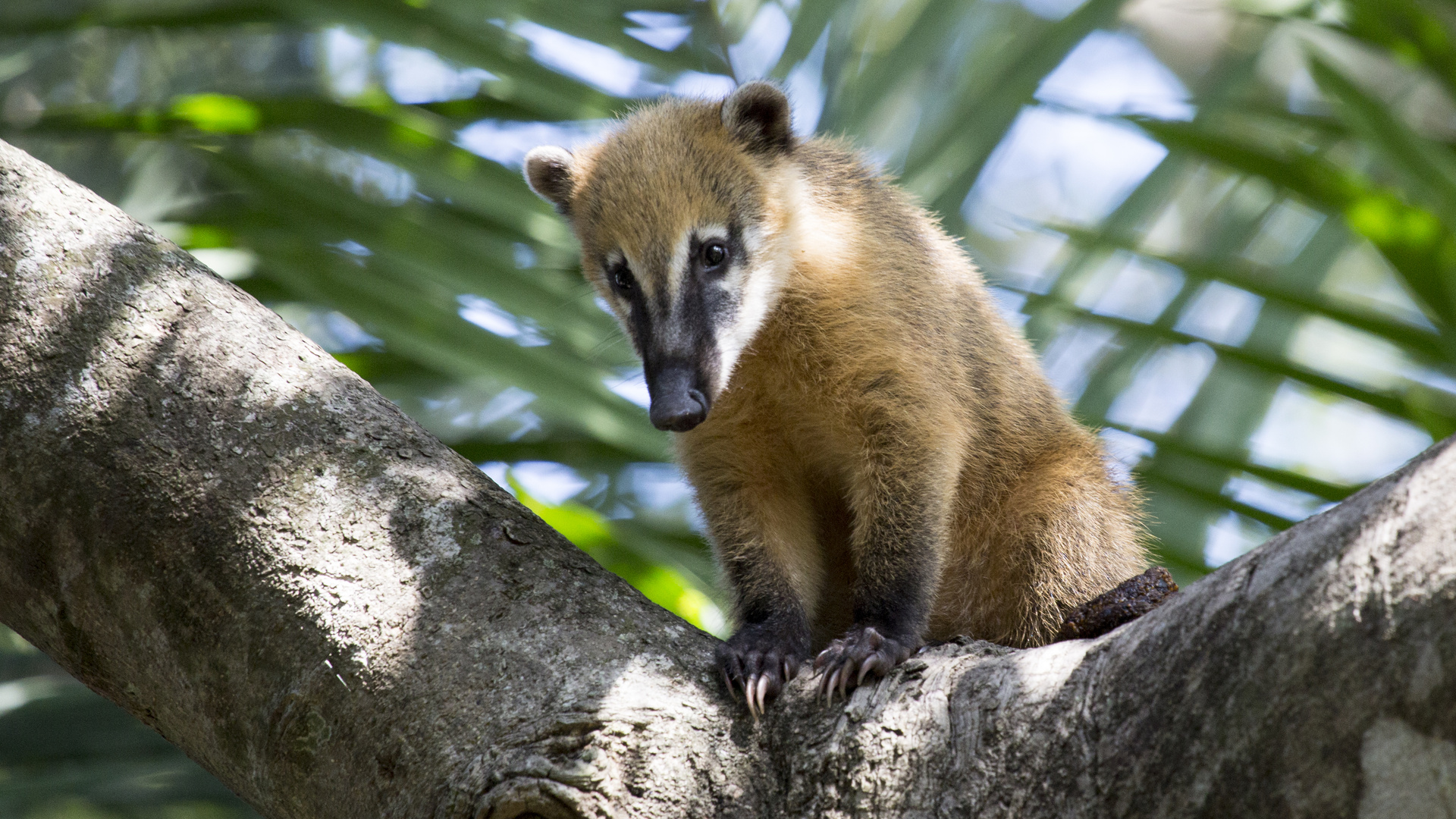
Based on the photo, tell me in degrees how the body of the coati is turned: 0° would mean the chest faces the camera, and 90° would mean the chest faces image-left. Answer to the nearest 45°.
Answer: approximately 45°
